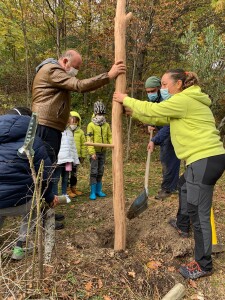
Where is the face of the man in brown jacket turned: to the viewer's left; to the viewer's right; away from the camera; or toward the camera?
to the viewer's right

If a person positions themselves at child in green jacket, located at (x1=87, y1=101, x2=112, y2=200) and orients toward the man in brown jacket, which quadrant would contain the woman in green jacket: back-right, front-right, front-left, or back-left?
front-left

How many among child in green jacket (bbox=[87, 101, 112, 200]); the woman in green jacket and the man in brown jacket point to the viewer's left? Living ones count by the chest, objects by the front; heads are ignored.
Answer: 1

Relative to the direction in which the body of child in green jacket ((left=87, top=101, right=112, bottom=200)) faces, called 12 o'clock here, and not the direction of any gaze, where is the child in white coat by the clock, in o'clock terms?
The child in white coat is roughly at 2 o'clock from the child in green jacket.

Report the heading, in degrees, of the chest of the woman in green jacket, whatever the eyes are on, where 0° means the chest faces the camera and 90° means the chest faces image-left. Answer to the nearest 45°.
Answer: approximately 90°

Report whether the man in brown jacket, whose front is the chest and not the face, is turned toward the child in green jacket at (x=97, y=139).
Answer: no

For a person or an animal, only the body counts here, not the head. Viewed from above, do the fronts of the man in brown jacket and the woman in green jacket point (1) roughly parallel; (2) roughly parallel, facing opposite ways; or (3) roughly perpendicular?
roughly parallel, facing opposite ways

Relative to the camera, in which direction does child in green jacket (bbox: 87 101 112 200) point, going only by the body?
toward the camera

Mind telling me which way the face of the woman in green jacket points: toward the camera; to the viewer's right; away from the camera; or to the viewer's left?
to the viewer's left

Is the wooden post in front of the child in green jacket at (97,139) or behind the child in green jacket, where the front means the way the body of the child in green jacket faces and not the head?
in front

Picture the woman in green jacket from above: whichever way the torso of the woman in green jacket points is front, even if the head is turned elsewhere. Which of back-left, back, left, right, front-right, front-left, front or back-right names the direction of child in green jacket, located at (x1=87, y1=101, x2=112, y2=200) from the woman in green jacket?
front-right

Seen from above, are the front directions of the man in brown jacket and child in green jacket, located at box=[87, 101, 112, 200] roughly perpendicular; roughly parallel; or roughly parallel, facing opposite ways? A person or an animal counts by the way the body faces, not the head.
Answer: roughly perpendicular

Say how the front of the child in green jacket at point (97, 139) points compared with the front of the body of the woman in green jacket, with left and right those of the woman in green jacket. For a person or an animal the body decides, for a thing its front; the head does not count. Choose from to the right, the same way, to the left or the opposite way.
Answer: to the left

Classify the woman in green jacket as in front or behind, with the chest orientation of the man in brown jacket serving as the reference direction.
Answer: in front

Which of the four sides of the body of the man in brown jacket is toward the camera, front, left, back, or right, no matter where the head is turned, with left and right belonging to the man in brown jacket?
right

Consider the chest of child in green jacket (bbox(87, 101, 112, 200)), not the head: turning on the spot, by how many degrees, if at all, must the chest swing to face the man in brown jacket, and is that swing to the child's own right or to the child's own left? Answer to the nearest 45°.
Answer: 0° — they already face them

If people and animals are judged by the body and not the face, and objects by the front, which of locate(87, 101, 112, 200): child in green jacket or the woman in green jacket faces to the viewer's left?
the woman in green jacket
